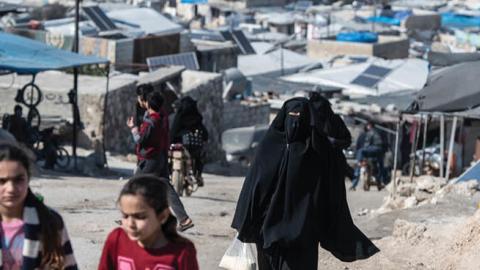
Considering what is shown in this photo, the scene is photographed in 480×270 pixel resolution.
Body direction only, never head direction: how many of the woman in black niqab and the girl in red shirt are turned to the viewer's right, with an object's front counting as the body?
0

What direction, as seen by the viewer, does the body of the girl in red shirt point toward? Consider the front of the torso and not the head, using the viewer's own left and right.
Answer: facing the viewer and to the left of the viewer

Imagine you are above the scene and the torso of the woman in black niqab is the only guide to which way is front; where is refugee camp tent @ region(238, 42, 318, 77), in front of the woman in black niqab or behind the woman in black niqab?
behind

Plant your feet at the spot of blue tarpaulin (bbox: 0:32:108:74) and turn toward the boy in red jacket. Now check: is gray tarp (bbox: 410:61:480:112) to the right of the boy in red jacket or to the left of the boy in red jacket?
left

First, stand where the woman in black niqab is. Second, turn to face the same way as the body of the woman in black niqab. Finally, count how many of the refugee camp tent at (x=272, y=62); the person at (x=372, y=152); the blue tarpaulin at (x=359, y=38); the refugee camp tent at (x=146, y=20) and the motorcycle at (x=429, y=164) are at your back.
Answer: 5

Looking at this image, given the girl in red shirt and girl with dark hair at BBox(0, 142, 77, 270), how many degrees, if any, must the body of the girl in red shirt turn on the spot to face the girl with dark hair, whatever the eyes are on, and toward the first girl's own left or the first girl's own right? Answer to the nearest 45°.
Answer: approximately 45° to the first girl's own right

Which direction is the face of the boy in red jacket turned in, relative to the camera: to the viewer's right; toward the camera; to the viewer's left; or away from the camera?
to the viewer's left

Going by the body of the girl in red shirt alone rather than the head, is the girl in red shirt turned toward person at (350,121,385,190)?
no

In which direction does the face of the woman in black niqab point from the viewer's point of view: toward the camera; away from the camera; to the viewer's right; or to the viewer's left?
toward the camera

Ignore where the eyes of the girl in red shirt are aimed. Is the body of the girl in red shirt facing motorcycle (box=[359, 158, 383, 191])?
no

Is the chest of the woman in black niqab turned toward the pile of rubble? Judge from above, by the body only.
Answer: no

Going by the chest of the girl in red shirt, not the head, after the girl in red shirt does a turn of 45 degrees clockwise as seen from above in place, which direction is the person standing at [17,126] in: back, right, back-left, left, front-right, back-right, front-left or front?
right

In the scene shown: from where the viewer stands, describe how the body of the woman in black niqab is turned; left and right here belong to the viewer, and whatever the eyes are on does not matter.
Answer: facing the viewer

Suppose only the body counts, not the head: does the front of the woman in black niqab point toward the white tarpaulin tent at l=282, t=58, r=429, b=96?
no

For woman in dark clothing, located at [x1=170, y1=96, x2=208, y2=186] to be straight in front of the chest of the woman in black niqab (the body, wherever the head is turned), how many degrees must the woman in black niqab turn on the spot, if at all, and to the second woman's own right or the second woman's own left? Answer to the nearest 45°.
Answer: approximately 180°
